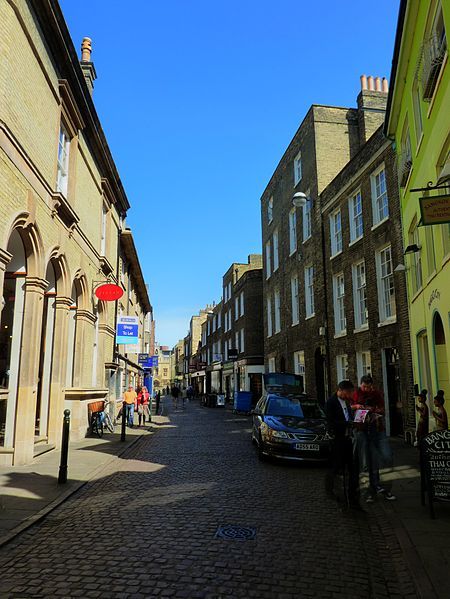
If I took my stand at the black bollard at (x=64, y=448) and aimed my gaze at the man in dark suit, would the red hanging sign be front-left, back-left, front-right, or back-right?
back-left

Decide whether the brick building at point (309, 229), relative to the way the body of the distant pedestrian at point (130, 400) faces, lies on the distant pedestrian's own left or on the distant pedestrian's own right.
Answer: on the distant pedestrian's own left

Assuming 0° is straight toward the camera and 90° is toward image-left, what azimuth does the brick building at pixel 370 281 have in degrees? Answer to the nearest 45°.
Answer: approximately 45°

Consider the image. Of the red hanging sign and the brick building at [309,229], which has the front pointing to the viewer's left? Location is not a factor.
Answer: the brick building

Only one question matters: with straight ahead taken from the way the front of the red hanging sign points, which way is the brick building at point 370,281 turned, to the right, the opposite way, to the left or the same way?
to the right

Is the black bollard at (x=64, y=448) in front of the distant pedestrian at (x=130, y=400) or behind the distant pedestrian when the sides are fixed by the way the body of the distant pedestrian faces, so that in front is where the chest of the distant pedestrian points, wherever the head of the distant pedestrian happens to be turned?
in front

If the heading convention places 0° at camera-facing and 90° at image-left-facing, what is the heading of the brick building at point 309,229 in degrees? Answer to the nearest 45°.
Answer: approximately 90°

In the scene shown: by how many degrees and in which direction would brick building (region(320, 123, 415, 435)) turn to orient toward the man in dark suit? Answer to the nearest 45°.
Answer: approximately 45° to its left

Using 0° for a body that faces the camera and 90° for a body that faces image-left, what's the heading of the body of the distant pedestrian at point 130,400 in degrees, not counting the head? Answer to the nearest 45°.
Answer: approximately 0°

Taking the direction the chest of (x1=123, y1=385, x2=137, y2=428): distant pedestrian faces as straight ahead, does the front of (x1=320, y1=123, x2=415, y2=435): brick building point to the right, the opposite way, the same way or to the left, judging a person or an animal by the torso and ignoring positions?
to the right

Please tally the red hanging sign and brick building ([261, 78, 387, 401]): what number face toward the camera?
1

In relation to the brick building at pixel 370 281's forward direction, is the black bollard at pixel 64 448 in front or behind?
in front
